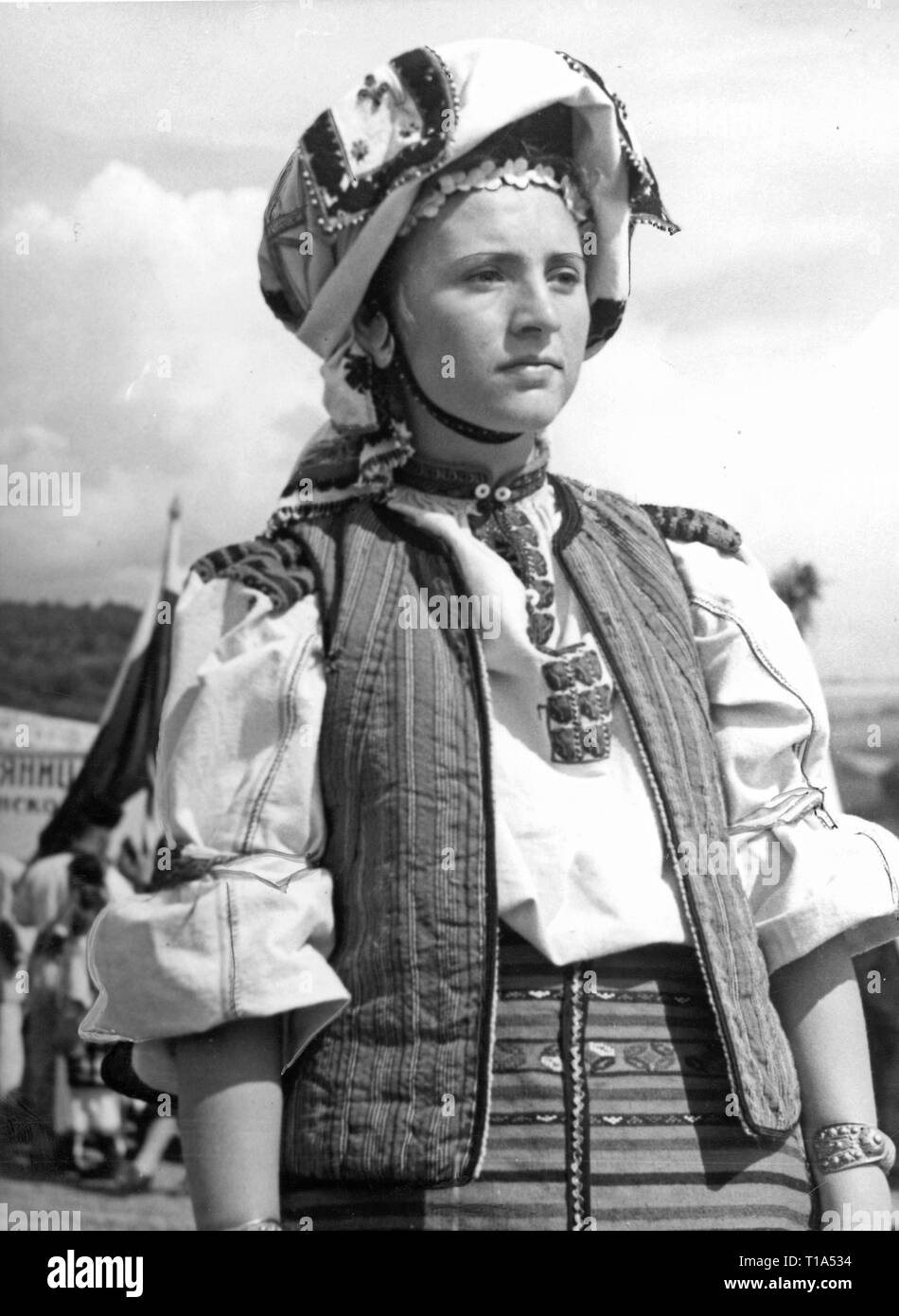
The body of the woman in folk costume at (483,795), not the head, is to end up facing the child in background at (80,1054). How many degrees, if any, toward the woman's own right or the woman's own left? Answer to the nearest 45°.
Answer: approximately 180°

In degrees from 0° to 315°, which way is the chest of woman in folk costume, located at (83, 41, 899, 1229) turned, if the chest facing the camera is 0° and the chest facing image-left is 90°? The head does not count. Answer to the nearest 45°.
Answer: approximately 315°

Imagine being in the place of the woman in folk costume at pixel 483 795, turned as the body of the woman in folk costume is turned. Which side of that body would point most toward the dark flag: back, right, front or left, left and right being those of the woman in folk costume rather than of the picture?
back

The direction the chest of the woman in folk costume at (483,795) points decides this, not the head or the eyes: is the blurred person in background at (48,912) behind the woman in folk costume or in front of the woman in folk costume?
behind
